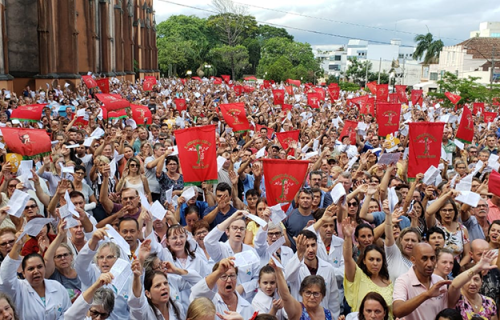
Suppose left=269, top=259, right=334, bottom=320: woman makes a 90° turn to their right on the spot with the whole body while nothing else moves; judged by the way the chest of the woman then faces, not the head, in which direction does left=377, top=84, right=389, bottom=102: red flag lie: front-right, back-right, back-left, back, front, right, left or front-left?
right

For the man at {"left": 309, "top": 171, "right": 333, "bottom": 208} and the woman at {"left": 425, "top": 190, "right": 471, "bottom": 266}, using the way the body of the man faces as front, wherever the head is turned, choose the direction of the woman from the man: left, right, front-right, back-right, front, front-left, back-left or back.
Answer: front-left

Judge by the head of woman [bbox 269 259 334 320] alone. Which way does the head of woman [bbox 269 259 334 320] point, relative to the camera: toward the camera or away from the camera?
toward the camera

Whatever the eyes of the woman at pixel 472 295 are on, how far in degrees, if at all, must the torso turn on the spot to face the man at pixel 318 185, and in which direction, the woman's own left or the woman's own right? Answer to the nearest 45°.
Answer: approximately 135° to the woman's own right

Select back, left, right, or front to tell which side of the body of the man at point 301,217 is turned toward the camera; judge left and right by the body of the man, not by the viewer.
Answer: front

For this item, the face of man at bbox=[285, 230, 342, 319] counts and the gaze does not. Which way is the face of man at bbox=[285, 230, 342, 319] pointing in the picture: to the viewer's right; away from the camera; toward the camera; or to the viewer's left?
toward the camera

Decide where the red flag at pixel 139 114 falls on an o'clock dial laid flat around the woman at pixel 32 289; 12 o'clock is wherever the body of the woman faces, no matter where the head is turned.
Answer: The red flag is roughly at 8 o'clock from the woman.

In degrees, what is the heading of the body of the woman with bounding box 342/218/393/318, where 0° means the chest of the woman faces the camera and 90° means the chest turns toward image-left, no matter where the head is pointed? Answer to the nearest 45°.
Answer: approximately 315°

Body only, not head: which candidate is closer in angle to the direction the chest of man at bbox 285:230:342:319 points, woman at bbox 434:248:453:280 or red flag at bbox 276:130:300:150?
the woman

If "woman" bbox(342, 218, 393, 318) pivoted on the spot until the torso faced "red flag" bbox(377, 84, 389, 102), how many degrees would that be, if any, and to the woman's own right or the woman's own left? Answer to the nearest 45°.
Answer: approximately 135° to the woman's own left

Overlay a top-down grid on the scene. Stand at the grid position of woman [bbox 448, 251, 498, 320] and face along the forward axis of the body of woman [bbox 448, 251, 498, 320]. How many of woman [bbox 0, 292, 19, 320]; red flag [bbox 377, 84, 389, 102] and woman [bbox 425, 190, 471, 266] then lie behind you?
2

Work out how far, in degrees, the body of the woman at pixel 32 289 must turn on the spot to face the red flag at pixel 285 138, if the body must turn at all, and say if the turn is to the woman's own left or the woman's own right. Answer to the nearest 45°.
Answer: approximately 90° to the woman's own left

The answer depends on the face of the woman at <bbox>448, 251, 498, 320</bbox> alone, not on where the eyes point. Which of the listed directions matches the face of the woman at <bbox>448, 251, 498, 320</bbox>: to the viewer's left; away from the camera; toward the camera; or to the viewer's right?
toward the camera

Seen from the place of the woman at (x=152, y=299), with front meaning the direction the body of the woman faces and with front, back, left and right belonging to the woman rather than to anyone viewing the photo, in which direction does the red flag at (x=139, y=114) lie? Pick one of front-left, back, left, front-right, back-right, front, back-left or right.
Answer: back-left

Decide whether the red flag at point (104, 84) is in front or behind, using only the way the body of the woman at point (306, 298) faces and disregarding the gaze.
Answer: behind

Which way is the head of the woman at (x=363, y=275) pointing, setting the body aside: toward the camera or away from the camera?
toward the camera

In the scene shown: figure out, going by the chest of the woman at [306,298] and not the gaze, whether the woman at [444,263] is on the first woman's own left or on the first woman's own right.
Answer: on the first woman's own left

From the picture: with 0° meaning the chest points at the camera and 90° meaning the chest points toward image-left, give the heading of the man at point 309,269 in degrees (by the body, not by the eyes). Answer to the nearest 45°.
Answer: approximately 0°

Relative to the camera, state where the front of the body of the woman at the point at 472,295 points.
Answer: toward the camera

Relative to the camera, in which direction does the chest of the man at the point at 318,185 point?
toward the camera
